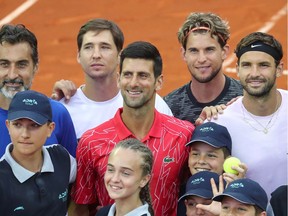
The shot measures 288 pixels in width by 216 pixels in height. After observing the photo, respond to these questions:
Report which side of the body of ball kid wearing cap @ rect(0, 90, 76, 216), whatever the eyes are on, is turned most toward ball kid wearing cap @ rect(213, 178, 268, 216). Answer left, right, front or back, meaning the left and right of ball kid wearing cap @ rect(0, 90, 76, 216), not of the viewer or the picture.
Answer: left

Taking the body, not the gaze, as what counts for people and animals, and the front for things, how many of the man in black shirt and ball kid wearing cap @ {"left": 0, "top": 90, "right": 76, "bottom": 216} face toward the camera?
2

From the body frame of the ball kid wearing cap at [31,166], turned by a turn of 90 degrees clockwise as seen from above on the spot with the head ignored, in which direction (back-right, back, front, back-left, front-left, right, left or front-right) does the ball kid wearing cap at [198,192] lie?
back

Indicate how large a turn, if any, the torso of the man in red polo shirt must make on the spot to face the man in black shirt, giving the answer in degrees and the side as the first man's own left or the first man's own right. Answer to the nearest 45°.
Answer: approximately 135° to the first man's own left

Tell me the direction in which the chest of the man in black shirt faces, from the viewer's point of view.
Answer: toward the camera

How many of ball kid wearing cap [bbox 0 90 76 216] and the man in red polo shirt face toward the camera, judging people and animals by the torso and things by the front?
2
